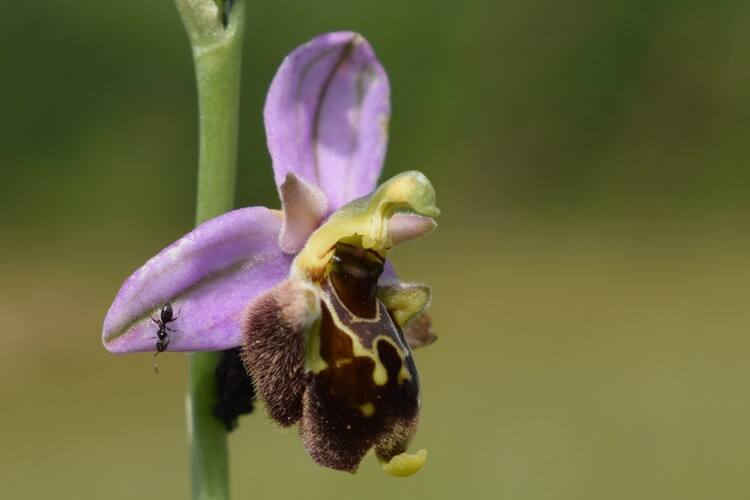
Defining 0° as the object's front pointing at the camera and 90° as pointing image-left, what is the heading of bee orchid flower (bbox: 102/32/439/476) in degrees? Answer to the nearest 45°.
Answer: approximately 315°
